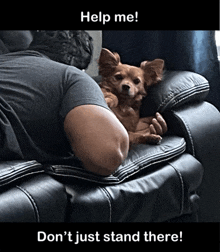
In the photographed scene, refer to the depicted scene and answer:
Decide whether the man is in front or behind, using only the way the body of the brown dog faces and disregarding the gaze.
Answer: in front

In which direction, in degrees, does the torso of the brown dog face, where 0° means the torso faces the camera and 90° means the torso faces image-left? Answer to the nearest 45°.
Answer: approximately 0°
